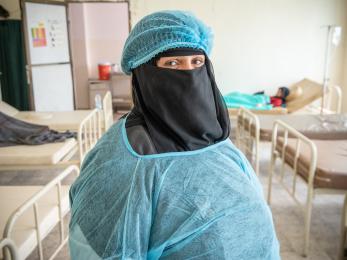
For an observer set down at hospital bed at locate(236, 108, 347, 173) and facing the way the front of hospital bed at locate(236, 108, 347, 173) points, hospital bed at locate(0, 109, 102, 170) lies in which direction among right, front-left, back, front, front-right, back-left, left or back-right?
front-left

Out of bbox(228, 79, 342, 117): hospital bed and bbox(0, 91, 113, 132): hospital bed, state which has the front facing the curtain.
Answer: bbox(228, 79, 342, 117): hospital bed

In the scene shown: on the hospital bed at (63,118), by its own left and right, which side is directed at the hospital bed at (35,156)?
right

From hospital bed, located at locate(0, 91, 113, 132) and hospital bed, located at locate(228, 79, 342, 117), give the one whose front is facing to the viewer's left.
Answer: hospital bed, located at locate(228, 79, 342, 117)

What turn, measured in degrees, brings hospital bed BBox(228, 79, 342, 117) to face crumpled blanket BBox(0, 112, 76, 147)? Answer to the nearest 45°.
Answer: approximately 45° to its left

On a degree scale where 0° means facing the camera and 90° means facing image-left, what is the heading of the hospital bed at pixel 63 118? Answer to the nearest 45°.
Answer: approximately 270°

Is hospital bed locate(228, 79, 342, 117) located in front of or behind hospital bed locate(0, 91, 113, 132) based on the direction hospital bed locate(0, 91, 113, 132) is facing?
in front

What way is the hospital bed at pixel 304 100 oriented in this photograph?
to the viewer's left

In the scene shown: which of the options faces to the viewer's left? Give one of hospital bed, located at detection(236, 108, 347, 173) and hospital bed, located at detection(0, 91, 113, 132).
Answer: hospital bed, located at detection(236, 108, 347, 173)

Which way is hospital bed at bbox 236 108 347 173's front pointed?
to the viewer's left

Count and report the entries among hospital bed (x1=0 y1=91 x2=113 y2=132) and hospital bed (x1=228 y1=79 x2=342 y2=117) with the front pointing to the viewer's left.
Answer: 1

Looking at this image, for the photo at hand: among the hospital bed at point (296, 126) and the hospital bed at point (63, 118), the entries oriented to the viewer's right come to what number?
1

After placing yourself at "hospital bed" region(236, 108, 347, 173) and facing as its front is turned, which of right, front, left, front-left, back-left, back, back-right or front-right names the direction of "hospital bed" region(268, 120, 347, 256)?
left

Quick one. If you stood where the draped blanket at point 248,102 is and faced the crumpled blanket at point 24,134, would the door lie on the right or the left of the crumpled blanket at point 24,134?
right

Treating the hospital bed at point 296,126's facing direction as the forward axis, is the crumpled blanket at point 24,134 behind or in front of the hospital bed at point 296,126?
in front
